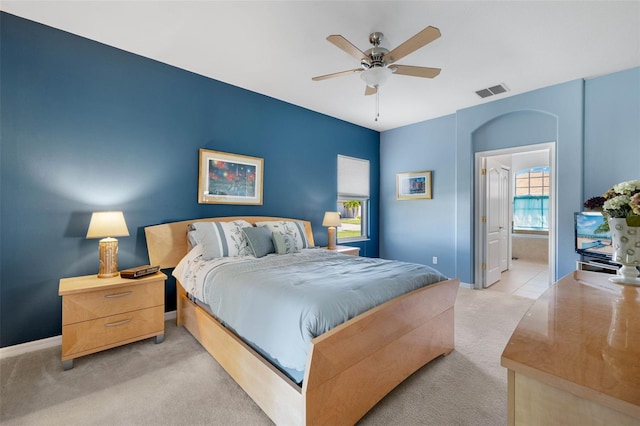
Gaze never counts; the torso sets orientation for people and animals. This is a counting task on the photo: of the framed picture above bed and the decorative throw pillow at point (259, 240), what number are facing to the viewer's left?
0

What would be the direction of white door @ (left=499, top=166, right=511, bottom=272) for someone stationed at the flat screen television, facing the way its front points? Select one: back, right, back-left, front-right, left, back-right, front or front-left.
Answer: right

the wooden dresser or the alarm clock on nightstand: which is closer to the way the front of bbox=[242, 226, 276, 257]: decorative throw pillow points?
the wooden dresser

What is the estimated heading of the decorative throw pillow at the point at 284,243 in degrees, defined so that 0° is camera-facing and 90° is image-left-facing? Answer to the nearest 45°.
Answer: approximately 315°

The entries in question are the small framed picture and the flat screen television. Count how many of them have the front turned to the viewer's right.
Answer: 0

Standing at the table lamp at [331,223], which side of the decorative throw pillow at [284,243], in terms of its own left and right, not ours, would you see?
left

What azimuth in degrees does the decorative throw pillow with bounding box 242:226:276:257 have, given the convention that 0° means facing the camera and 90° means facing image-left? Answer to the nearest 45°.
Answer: approximately 315°

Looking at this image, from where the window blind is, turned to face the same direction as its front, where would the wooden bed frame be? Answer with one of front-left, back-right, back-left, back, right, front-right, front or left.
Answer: front-right

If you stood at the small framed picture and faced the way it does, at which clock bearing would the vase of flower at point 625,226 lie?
The vase of flower is roughly at 10 o'clock from the small framed picture.

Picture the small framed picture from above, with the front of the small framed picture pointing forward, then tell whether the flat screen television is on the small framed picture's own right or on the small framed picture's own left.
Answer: on the small framed picture's own left

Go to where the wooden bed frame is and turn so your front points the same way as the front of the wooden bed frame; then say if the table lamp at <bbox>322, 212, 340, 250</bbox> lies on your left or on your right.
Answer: on your left
